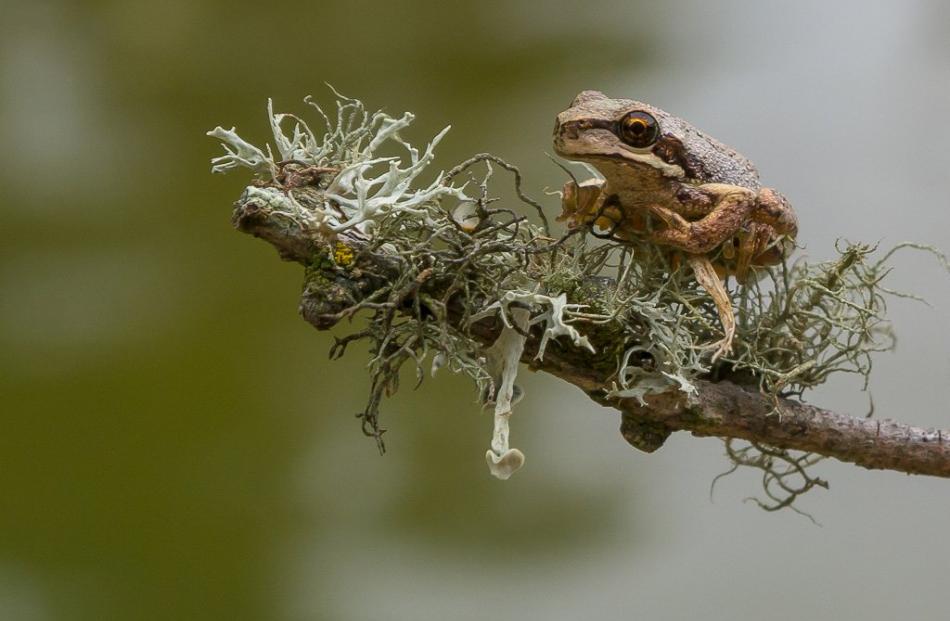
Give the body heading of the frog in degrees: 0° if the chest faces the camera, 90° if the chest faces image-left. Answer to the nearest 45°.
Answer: approximately 45°
